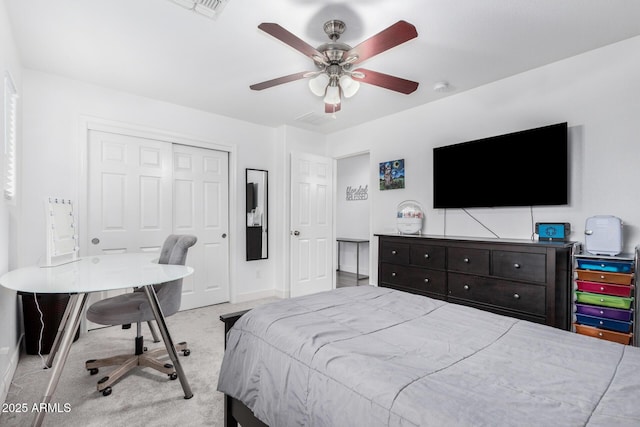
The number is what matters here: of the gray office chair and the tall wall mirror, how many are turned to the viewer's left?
1

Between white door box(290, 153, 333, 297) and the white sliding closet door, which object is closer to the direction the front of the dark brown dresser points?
the white sliding closet door

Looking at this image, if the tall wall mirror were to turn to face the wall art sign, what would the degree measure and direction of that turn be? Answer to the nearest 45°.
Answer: approximately 90° to its left

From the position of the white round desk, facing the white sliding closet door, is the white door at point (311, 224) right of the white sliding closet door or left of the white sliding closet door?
right

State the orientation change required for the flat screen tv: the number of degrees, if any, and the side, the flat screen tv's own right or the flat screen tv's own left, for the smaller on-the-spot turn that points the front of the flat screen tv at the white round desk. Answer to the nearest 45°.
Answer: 0° — it already faces it

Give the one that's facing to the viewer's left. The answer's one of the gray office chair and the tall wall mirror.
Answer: the gray office chair

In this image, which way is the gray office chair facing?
to the viewer's left

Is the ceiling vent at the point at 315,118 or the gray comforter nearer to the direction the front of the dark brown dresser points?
the gray comforter

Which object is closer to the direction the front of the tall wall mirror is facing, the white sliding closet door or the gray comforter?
the gray comforter

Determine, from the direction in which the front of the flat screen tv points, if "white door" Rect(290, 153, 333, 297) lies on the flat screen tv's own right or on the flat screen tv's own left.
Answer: on the flat screen tv's own right

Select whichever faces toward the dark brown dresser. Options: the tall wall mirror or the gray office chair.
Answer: the tall wall mirror
